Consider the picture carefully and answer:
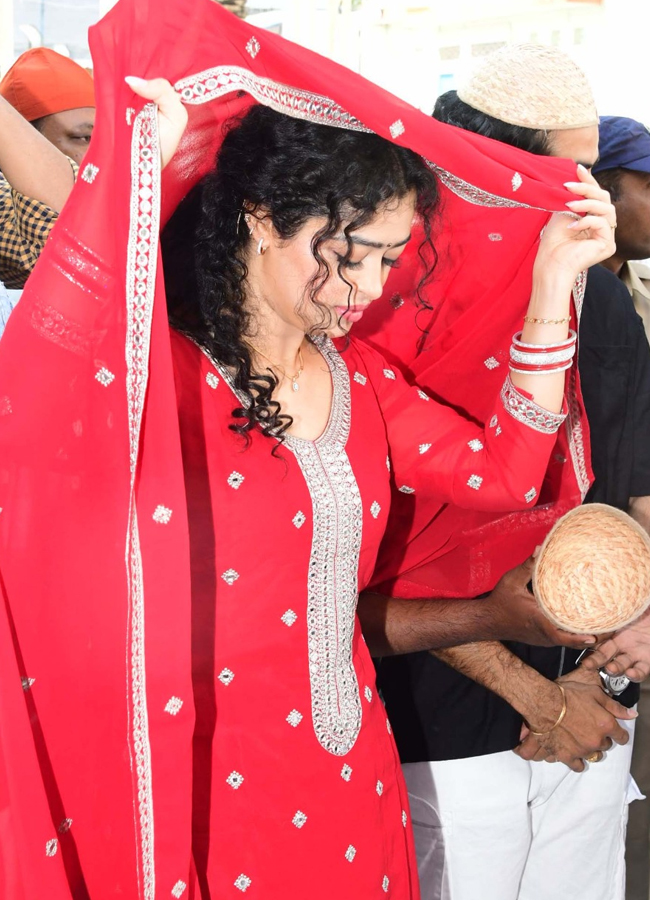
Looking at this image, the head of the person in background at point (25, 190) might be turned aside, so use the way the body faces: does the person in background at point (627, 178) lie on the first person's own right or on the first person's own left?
on the first person's own left

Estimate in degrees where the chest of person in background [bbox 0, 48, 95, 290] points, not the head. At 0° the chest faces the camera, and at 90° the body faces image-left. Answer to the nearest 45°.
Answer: approximately 315°
